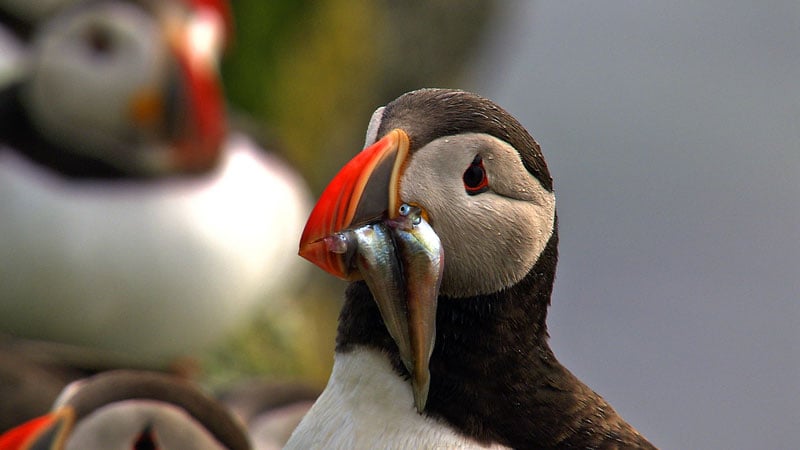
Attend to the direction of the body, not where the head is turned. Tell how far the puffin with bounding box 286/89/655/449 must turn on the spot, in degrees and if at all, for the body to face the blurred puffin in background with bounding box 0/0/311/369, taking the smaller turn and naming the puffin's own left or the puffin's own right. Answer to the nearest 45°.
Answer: approximately 90° to the puffin's own right

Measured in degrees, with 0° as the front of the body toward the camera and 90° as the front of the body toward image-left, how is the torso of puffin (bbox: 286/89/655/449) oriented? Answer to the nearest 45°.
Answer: approximately 45°

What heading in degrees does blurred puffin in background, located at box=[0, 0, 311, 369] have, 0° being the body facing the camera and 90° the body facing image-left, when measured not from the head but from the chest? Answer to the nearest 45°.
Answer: approximately 315°

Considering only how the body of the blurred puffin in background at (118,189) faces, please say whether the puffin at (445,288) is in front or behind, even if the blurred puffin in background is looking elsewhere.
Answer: in front
